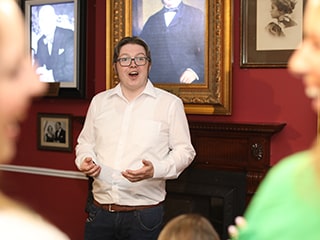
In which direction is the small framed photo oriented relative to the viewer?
toward the camera

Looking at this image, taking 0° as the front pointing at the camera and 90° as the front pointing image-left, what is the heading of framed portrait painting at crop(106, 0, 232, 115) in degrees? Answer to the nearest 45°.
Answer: approximately 0°

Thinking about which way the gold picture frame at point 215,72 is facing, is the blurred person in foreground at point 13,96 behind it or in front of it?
in front

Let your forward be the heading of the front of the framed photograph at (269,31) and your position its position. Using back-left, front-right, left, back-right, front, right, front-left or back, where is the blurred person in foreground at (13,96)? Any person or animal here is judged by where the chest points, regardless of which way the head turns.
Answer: front

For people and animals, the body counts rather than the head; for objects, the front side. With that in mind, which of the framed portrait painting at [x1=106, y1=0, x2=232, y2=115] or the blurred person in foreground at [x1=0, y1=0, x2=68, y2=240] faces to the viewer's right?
the blurred person in foreground

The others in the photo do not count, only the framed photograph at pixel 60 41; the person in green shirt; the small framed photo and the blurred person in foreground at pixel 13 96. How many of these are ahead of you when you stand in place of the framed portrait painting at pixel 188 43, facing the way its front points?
2

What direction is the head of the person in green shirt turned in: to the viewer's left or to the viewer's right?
to the viewer's left

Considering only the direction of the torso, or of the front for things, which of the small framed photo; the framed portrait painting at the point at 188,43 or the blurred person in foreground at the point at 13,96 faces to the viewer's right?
the blurred person in foreground

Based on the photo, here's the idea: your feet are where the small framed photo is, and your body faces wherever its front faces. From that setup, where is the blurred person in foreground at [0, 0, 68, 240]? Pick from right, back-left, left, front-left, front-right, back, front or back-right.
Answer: front

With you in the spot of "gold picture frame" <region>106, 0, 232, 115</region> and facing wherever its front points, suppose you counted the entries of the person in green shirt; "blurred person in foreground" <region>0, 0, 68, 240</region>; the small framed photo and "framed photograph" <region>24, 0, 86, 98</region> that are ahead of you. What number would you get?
2

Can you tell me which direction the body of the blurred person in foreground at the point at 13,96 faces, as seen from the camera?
to the viewer's right

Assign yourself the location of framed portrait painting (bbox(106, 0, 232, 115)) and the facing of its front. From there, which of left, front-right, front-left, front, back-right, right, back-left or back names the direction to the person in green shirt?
front

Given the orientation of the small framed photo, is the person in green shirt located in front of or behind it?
in front

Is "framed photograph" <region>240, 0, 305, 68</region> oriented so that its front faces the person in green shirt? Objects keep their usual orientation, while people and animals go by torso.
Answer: yes

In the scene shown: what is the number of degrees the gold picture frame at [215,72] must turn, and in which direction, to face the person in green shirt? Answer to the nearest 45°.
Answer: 0° — it already faces them

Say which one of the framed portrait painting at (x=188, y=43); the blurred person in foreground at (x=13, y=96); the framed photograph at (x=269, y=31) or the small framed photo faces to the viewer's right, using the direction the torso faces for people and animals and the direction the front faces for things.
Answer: the blurred person in foreground
